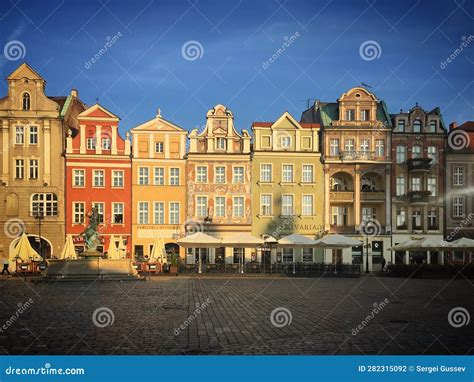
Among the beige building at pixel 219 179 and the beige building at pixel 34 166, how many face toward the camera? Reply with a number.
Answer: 2

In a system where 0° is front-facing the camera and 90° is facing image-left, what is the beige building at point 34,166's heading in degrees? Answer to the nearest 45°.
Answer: approximately 0°

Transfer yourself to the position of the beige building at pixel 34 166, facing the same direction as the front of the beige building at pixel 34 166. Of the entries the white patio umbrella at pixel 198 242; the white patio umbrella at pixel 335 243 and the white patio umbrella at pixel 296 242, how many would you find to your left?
3

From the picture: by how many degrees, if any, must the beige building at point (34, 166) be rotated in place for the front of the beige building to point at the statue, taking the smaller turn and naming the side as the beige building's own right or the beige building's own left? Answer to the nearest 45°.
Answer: approximately 45° to the beige building's own left

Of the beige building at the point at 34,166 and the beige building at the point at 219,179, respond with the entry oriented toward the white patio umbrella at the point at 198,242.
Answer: the beige building at the point at 219,179

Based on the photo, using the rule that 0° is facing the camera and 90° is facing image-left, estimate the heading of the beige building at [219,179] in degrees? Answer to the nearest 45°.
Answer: approximately 0°

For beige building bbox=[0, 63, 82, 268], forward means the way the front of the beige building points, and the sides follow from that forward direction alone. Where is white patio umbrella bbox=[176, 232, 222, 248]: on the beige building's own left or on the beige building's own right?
on the beige building's own left

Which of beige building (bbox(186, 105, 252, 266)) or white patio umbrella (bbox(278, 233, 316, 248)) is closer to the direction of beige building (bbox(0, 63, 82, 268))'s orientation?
the white patio umbrella

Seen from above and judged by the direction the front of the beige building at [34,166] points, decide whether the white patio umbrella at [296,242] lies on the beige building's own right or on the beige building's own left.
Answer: on the beige building's own left
